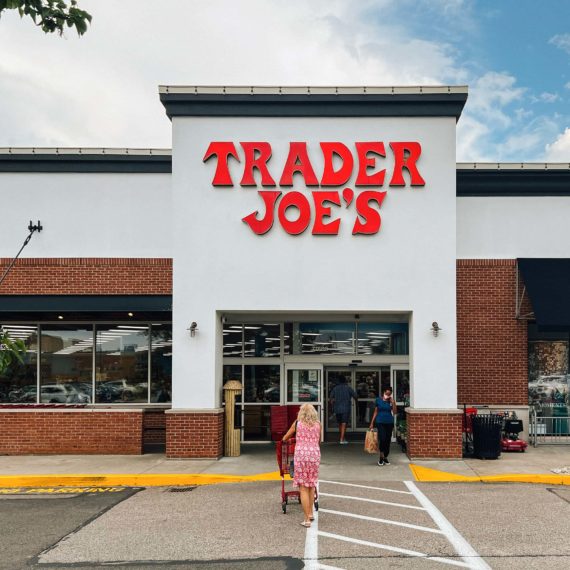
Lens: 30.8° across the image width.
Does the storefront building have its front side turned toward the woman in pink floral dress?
yes

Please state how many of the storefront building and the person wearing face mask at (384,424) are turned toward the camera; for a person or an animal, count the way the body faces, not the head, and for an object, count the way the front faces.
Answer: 2

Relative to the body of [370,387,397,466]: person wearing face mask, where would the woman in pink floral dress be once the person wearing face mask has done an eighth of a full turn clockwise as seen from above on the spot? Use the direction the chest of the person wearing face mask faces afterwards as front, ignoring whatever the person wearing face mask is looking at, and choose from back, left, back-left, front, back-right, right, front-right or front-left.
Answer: front-left

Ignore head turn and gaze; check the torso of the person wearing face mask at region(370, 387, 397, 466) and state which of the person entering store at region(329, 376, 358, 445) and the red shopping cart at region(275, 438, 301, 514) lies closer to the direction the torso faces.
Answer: the red shopping cart

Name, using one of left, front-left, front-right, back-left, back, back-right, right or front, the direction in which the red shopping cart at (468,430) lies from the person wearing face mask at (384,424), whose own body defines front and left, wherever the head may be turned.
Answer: back-left

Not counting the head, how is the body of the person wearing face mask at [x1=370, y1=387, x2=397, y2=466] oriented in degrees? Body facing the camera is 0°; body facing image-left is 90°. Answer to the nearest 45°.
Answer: approximately 0°

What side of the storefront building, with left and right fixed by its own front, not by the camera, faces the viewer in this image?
front

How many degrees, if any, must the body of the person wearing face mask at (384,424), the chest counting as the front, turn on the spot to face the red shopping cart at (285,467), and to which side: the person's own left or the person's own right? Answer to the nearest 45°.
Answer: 0° — they already face it

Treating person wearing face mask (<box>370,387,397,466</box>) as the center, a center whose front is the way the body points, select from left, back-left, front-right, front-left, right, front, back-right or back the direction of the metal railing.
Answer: back-left

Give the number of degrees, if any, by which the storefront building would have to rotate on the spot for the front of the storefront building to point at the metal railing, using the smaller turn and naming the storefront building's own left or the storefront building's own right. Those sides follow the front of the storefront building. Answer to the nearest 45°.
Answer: approximately 90° to the storefront building's own left

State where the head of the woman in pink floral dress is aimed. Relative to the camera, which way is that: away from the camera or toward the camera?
away from the camera
